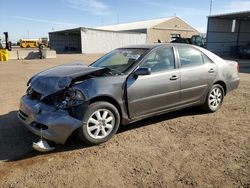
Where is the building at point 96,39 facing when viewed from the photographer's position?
facing the viewer and to the left of the viewer

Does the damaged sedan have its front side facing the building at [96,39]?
no

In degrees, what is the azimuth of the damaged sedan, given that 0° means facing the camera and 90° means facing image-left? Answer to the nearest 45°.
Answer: approximately 45°

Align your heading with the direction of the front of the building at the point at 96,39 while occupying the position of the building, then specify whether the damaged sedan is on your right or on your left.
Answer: on your left

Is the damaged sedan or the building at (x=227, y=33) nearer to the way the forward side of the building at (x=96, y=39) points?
the damaged sedan

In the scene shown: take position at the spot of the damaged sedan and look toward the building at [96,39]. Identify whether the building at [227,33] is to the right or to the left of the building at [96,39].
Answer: right

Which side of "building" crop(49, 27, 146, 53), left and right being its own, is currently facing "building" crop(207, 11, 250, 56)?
left

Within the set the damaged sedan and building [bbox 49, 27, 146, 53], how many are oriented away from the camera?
0

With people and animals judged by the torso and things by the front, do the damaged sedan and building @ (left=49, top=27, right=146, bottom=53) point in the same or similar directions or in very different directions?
same or similar directions

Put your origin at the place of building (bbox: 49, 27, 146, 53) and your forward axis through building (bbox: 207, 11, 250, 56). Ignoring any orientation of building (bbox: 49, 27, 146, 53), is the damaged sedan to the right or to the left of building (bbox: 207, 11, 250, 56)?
right
